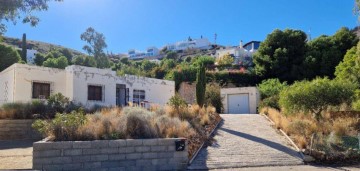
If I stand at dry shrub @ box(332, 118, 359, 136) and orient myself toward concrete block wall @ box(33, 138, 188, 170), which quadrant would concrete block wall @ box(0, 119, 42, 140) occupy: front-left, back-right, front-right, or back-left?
front-right

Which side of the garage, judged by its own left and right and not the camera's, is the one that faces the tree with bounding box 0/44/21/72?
right

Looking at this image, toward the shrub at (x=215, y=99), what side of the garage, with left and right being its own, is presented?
right

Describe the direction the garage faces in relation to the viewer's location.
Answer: facing the viewer

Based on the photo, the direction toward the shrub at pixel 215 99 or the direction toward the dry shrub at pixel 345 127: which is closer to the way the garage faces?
the dry shrub

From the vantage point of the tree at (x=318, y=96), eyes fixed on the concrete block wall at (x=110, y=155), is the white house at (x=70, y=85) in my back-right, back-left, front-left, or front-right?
front-right

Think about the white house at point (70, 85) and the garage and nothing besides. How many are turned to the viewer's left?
0

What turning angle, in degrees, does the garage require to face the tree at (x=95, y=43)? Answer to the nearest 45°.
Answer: approximately 90° to its right

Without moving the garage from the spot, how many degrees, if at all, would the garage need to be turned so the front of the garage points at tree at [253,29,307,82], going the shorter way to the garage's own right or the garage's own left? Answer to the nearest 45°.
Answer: approximately 135° to the garage's own left

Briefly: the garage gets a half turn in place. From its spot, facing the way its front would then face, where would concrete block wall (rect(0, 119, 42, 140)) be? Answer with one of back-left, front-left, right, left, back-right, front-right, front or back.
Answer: back-left

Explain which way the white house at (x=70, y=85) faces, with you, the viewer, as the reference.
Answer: facing the viewer and to the right of the viewer

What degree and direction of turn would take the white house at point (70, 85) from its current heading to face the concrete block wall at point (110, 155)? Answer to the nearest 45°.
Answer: approximately 45° to its right

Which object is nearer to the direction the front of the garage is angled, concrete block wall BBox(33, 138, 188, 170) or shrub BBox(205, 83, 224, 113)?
the concrete block wall

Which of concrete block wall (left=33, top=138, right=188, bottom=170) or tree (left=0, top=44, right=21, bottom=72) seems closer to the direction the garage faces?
the concrete block wall

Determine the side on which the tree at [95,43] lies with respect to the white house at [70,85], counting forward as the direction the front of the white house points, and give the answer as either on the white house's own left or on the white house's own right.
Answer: on the white house's own left
